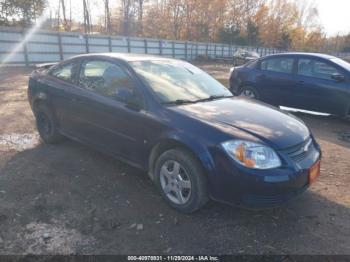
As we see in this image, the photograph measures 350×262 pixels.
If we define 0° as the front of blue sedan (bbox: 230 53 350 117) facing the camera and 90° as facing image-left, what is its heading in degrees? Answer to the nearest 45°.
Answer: approximately 315°

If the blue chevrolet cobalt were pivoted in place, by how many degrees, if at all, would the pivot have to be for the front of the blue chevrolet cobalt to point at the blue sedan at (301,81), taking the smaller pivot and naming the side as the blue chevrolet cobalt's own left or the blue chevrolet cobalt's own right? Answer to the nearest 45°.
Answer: approximately 90° to the blue chevrolet cobalt's own left

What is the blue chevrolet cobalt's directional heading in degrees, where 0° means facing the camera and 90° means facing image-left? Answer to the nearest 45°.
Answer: approximately 315°
